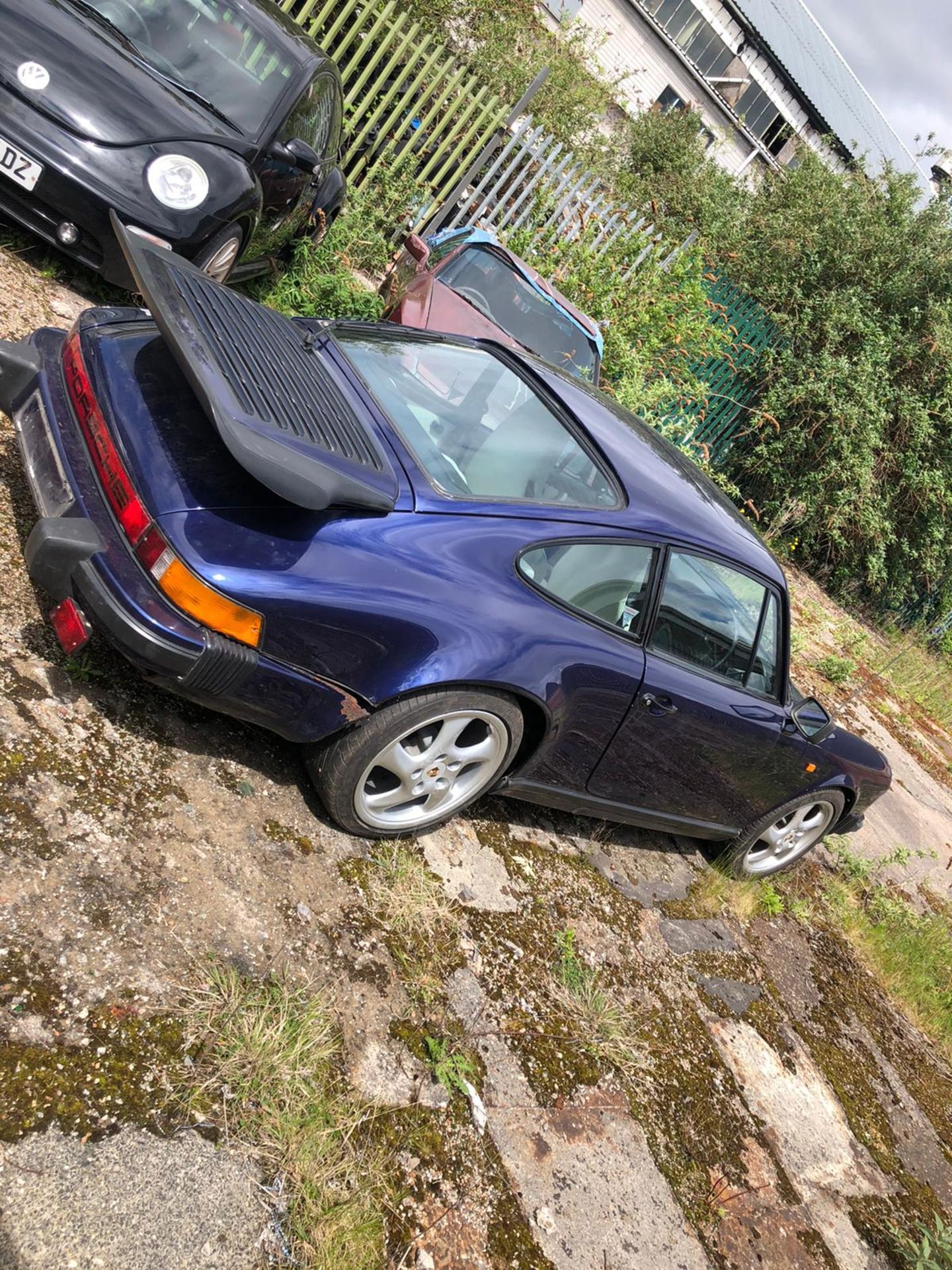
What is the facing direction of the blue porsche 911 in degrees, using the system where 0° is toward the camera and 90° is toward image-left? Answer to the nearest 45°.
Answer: approximately 225°

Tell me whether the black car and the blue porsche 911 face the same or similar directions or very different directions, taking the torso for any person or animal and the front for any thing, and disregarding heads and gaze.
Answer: very different directions

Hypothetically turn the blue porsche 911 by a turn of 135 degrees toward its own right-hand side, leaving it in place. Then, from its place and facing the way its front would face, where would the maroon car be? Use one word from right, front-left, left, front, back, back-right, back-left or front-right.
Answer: back

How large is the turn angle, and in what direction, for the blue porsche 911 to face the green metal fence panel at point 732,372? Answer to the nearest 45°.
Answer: approximately 45° to its left

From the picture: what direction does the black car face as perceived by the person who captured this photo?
facing the viewer and to the left of the viewer

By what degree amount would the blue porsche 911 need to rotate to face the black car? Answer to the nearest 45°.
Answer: approximately 90° to its left

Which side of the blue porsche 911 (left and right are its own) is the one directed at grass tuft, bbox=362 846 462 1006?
right

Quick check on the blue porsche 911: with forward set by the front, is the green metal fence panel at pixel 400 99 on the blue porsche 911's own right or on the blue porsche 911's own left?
on the blue porsche 911's own left

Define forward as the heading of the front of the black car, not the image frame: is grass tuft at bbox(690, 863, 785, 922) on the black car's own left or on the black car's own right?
on the black car's own left

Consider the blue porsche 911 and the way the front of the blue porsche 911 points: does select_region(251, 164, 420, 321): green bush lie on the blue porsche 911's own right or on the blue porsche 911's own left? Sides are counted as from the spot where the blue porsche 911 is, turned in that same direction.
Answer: on the blue porsche 911's own left

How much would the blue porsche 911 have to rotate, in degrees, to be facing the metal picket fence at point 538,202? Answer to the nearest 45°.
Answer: approximately 45° to its left
